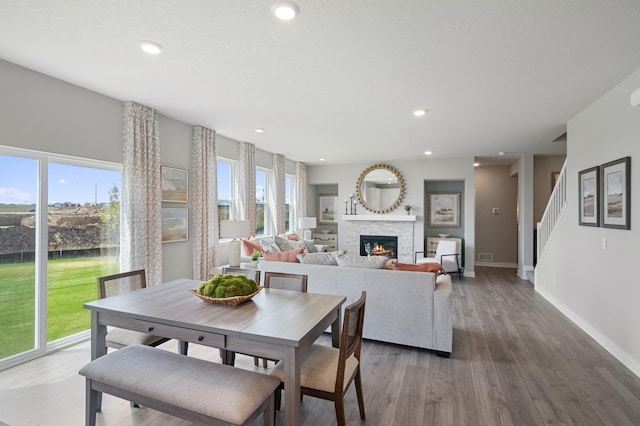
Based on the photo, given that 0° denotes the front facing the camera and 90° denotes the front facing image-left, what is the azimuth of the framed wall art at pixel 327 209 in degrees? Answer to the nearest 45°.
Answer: approximately 0°

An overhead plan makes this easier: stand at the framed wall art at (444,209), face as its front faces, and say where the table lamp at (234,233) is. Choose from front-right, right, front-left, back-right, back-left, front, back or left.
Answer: front-right

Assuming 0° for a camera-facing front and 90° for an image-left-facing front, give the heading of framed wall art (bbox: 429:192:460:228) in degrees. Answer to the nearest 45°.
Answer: approximately 0°

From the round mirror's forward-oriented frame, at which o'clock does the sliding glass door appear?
The sliding glass door is roughly at 1 o'clock from the round mirror.

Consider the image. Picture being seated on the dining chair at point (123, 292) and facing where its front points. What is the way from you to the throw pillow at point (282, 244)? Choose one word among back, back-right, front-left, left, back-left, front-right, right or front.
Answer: left

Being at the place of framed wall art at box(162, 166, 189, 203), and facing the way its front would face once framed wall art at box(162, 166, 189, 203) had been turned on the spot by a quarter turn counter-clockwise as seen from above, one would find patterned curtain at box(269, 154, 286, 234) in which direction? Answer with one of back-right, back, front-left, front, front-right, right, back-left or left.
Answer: front

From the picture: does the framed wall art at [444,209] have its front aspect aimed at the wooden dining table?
yes

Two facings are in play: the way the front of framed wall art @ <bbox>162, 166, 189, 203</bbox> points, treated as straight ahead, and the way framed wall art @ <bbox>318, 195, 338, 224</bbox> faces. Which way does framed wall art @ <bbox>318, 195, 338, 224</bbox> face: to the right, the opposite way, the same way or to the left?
to the right

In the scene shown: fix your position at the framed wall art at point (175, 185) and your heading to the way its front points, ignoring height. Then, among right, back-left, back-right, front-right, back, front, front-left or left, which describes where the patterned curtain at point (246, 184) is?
left

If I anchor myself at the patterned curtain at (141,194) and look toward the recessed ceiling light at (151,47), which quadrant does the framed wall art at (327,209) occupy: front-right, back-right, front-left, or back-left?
back-left

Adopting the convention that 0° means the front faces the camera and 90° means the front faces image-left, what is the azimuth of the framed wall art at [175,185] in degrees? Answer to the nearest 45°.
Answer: approximately 315°

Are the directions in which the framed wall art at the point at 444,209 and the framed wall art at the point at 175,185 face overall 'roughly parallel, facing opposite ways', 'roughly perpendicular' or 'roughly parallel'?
roughly perpendicular

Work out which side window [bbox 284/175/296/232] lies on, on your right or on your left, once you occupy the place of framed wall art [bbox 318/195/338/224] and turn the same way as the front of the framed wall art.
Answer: on your right

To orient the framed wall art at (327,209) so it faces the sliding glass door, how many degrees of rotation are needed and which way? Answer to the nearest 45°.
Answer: approximately 45° to its right

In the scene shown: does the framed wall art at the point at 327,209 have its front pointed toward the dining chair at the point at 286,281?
yes
